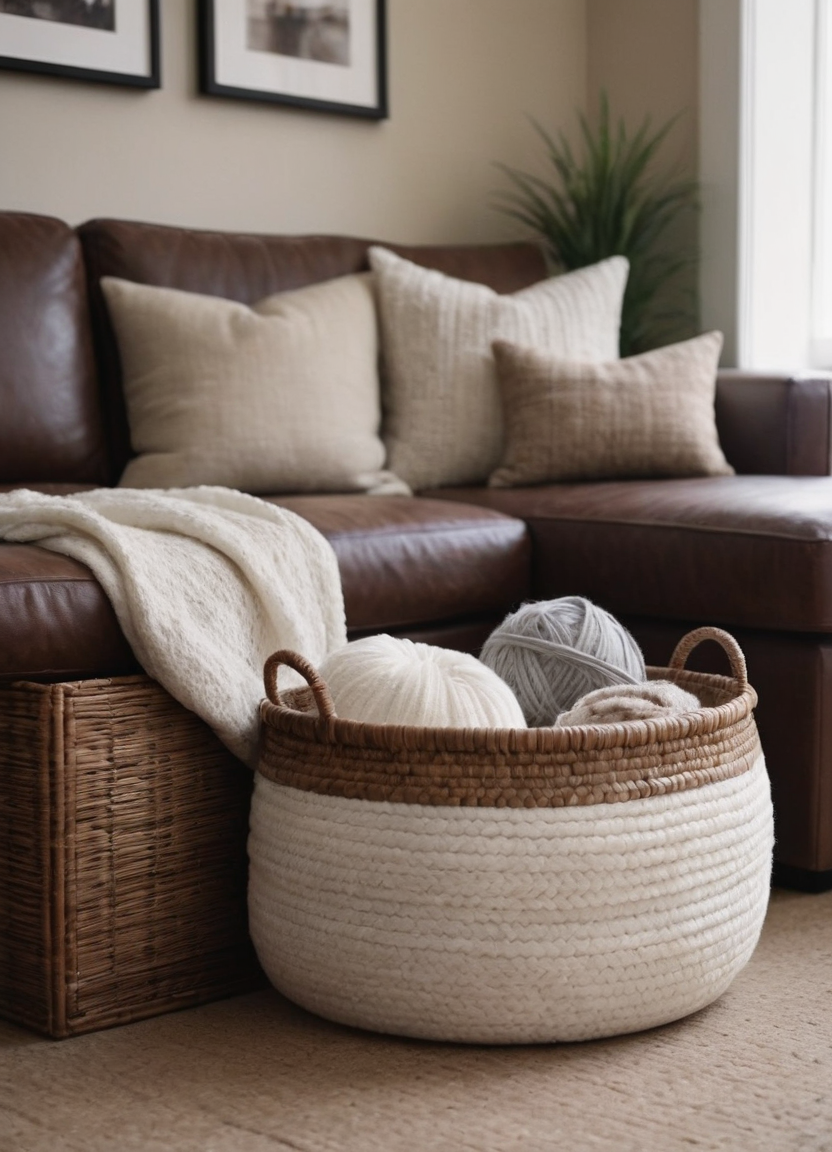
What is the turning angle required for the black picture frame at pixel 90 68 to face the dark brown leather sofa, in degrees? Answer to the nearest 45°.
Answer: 0° — it already faces it

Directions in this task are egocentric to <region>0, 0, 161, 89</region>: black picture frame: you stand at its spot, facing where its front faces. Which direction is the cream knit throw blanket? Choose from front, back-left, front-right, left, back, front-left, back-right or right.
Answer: front-right

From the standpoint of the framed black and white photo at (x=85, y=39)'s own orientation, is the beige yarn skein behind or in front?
in front

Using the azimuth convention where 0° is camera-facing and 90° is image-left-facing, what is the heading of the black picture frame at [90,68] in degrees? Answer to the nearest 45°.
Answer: approximately 315°

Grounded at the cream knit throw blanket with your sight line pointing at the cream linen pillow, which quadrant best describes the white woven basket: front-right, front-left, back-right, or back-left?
back-right

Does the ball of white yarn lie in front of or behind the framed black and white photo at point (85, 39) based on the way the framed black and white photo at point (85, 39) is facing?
in front

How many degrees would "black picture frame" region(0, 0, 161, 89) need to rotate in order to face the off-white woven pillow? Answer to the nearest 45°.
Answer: approximately 45° to its left

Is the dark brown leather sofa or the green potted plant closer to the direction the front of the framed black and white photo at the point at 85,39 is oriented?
the dark brown leather sofa
